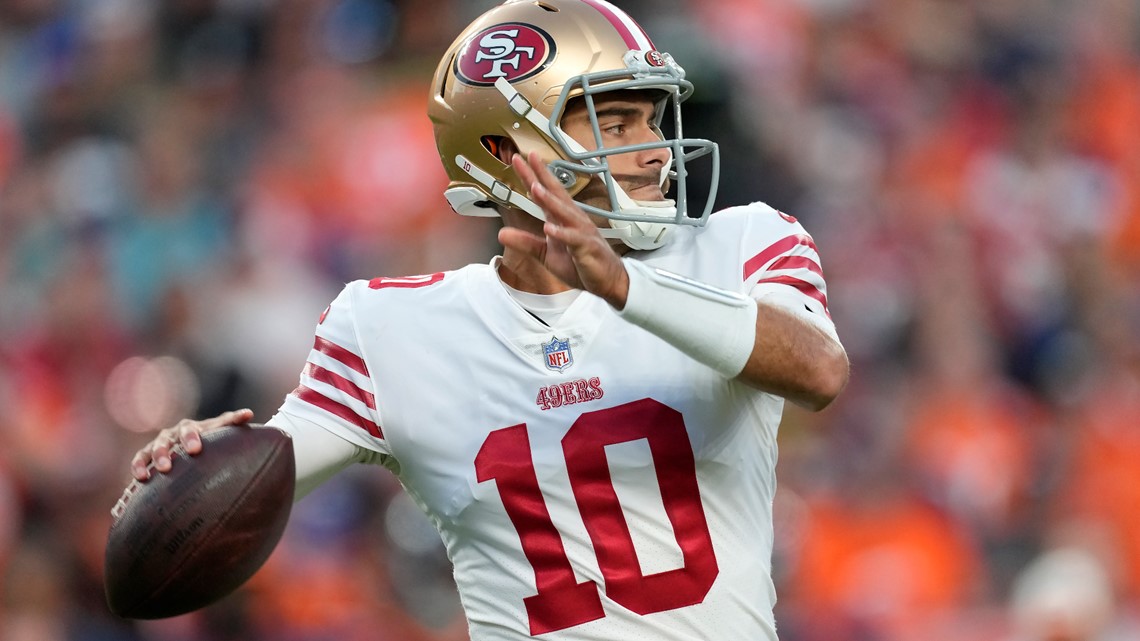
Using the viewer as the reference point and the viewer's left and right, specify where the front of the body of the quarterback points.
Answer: facing the viewer

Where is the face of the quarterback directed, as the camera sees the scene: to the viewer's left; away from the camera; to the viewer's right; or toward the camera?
to the viewer's right
